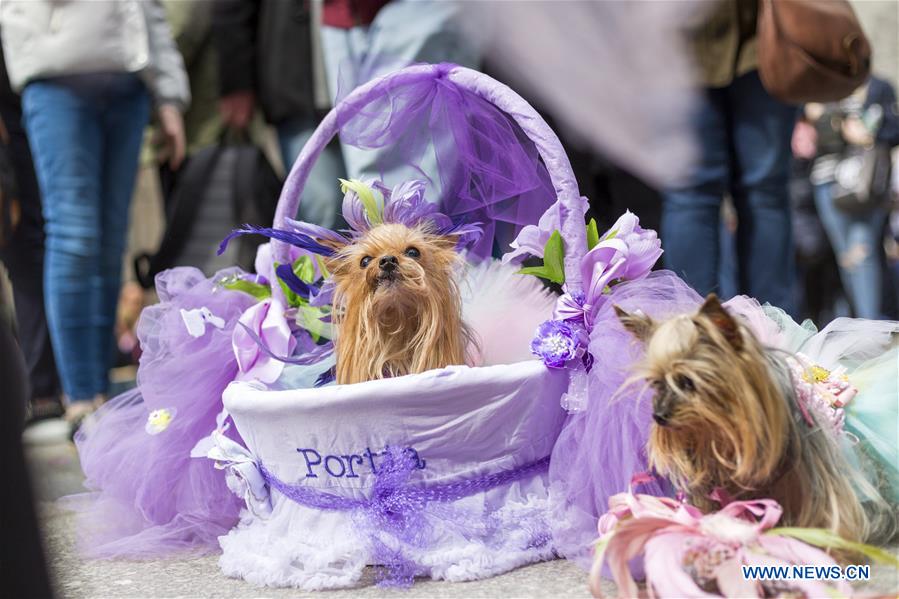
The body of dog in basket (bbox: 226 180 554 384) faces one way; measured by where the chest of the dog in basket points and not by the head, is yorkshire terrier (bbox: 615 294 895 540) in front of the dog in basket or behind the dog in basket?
in front

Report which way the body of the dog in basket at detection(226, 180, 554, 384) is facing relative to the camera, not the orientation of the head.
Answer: toward the camera

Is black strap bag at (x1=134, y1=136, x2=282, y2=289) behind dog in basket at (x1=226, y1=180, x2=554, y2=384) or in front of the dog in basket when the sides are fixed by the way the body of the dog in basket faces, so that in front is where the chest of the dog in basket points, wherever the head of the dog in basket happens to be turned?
behind

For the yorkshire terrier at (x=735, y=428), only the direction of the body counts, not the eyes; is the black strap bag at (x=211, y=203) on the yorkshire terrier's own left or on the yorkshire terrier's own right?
on the yorkshire terrier's own right

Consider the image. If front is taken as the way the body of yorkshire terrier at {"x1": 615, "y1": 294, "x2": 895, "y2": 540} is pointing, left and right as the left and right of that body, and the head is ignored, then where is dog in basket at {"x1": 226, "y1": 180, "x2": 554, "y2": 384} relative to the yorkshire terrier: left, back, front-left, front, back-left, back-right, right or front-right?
right

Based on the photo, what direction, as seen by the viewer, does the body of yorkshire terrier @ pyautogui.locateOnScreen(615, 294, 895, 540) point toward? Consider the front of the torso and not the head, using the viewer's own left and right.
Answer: facing the viewer and to the left of the viewer

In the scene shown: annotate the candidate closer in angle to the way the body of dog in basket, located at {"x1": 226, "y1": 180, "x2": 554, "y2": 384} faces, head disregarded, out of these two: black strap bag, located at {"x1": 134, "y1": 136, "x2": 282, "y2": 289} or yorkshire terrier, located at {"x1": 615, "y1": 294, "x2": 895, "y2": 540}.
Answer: the yorkshire terrier

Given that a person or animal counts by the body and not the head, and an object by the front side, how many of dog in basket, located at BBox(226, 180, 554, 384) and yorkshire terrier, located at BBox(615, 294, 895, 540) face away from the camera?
0
